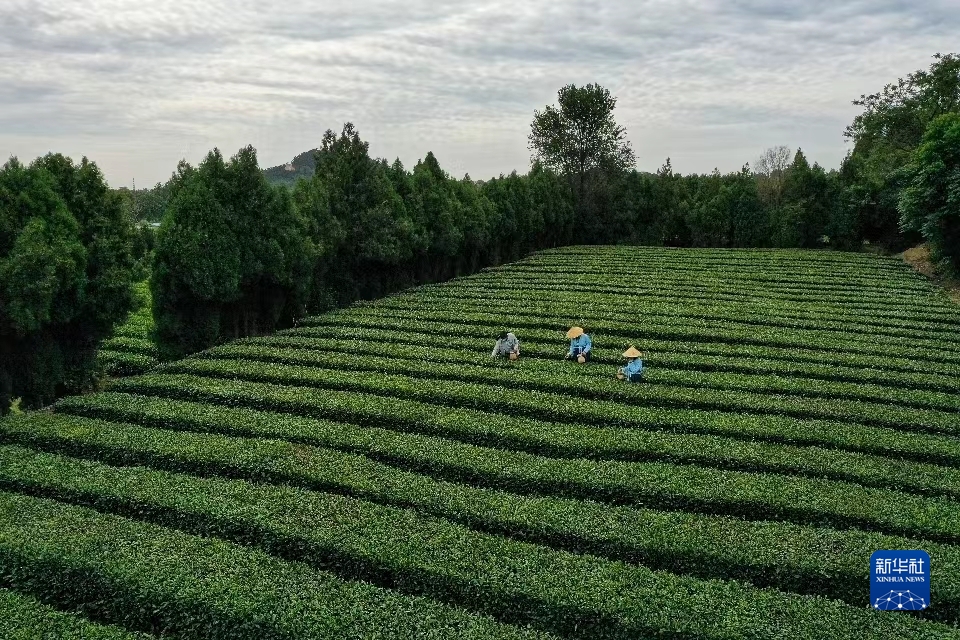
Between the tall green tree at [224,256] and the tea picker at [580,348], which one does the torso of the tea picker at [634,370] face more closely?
the tall green tree

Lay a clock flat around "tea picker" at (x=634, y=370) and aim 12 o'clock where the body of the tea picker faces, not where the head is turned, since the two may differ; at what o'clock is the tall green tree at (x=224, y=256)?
The tall green tree is roughly at 2 o'clock from the tea picker.

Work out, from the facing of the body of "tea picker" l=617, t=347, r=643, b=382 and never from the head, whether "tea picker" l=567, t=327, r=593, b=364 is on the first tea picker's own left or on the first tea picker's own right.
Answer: on the first tea picker's own right

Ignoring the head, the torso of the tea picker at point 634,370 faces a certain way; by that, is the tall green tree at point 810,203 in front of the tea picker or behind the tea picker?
behind

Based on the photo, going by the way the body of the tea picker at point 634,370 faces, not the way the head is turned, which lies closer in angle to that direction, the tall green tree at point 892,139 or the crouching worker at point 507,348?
the crouching worker

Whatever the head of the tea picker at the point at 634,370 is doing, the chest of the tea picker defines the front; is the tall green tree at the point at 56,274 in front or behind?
in front

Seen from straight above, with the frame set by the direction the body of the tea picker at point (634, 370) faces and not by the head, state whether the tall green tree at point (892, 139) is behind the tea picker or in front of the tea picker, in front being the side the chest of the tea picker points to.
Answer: behind

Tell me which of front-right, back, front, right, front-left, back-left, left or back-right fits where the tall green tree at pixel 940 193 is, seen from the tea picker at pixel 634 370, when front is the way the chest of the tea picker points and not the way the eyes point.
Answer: back

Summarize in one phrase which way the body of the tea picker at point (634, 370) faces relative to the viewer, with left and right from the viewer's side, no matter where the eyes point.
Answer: facing the viewer and to the left of the viewer
